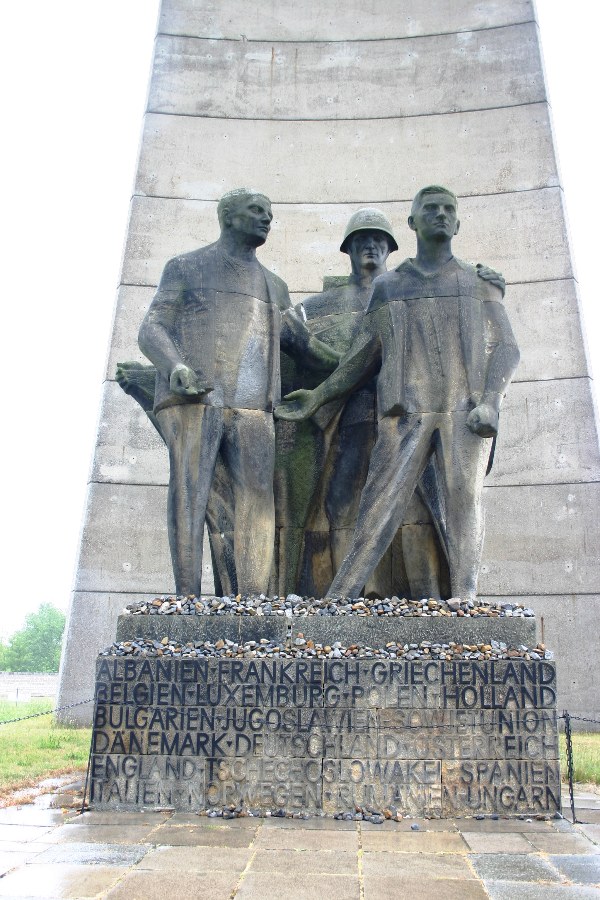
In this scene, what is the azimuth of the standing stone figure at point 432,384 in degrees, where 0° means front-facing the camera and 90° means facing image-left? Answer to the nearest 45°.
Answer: approximately 0°

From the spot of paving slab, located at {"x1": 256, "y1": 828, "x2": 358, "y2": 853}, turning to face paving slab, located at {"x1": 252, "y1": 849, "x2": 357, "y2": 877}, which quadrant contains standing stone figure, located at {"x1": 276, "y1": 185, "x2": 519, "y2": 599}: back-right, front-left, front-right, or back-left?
back-left
